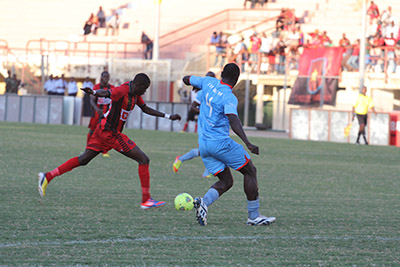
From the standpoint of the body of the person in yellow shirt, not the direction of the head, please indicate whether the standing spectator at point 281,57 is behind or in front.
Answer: behind

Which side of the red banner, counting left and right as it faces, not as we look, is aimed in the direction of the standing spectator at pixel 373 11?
back

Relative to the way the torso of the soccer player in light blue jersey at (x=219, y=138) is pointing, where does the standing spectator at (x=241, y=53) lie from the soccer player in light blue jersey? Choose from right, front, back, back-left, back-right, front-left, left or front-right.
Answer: front-left

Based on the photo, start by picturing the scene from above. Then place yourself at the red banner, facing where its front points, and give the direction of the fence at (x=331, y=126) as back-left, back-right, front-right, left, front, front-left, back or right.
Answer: front

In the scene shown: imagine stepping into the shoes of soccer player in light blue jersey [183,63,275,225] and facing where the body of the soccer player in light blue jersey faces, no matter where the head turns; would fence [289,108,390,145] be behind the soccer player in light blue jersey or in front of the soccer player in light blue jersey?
in front

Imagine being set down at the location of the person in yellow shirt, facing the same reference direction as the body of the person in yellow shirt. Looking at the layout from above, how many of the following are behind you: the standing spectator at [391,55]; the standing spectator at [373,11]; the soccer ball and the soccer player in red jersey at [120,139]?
2

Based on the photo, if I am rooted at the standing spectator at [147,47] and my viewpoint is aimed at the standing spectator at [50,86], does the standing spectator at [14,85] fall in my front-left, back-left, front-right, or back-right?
front-right

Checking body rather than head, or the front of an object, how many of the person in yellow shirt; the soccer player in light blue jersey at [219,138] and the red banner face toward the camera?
2

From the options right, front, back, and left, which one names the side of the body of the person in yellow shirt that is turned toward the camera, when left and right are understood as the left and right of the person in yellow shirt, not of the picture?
front

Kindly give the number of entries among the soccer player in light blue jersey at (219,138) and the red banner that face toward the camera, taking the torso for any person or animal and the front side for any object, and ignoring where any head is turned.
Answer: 1

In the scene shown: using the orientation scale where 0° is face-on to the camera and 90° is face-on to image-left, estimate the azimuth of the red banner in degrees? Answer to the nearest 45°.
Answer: approximately 0°

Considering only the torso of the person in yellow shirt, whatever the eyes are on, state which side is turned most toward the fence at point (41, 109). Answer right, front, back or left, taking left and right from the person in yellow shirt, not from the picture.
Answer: right

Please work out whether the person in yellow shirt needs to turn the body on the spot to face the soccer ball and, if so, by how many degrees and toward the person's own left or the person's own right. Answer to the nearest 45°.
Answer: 0° — they already face it

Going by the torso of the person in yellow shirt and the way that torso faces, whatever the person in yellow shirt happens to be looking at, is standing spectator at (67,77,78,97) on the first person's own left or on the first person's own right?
on the first person's own right

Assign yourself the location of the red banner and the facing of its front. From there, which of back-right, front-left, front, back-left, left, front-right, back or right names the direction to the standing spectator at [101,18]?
back-right

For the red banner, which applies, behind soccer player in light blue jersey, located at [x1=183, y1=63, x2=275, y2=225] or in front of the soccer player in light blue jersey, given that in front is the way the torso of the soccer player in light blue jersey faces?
in front
